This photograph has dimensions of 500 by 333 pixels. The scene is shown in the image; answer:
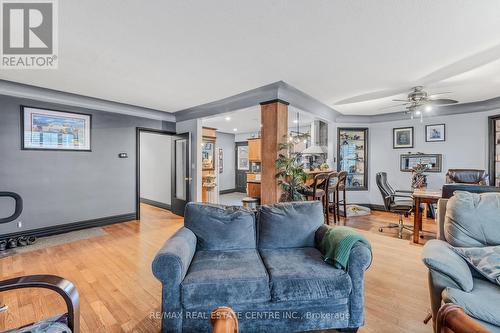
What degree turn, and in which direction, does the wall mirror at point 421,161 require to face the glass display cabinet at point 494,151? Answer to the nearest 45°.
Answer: approximately 90° to its left

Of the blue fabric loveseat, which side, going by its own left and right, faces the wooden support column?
back

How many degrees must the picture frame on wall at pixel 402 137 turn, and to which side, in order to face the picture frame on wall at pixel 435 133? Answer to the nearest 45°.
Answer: approximately 90° to its left

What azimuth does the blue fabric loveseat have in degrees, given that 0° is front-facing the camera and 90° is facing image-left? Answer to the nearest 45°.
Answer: approximately 0°

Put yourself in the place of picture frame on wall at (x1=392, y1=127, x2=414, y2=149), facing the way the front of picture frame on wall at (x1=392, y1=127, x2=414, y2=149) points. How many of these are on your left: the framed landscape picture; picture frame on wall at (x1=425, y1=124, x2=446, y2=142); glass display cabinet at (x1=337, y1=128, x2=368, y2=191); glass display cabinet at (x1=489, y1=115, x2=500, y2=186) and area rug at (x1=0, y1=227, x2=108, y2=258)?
2

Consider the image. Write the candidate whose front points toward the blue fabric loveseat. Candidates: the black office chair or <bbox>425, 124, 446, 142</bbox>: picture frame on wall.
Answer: the picture frame on wall

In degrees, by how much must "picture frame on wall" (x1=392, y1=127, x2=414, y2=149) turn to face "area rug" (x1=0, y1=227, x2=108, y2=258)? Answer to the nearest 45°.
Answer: approximately 45° to its right

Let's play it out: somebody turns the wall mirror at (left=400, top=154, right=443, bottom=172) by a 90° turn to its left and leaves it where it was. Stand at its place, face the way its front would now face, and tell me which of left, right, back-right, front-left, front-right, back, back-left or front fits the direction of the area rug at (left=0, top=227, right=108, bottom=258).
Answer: back-right

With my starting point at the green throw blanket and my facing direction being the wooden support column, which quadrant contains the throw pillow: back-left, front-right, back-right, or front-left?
back-right

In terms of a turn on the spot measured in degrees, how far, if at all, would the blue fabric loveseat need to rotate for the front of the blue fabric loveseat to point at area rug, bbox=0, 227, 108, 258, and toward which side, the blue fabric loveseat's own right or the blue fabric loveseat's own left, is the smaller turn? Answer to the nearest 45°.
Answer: approximately 135° to the blue fabric loveseat's own right

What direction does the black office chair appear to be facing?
to the viewer's right

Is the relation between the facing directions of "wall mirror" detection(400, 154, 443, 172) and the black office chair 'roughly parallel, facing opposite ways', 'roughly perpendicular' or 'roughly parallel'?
roughly perpendicular

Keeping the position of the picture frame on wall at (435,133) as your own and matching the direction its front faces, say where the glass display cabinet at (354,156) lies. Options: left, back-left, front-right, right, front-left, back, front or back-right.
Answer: right

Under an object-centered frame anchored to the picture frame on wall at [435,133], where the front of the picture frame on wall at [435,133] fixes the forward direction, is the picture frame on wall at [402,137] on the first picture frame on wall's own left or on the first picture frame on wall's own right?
on the first picture frame on wall's own right
